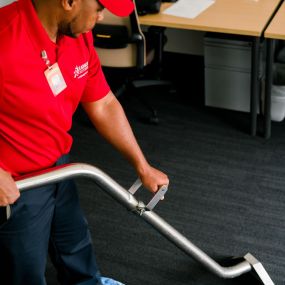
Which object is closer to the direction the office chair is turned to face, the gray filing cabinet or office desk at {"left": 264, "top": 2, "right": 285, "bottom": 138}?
the gray filing cabinet

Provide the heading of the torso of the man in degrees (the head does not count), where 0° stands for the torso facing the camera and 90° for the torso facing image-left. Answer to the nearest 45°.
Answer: approximately 315°

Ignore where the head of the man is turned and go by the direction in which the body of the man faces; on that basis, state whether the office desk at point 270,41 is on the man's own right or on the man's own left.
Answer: on the man's own left

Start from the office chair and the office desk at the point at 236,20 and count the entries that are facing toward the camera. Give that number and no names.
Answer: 1

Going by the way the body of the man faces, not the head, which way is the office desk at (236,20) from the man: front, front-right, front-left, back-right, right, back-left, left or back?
left

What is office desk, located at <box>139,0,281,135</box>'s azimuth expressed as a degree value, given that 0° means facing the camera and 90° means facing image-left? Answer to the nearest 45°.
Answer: approximately 0°

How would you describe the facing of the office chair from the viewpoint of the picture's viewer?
facing away from the viewer and to the right of the viewer

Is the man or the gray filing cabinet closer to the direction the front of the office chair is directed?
the gray filing cabinet

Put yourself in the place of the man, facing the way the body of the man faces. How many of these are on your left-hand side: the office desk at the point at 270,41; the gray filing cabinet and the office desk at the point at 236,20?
3

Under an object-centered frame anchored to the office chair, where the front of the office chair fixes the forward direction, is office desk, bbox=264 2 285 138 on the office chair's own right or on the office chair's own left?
on the office chair's own right

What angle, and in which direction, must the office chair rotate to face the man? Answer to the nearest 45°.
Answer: approximately 135° to its right

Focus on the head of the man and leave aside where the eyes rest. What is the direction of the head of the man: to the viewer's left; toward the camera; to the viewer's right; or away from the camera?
to the viewer's right

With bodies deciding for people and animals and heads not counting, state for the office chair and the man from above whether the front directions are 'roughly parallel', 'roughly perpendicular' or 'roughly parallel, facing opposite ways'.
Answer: roughly perpendicular

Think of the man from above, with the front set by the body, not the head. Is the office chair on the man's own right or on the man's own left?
on the man's own left
